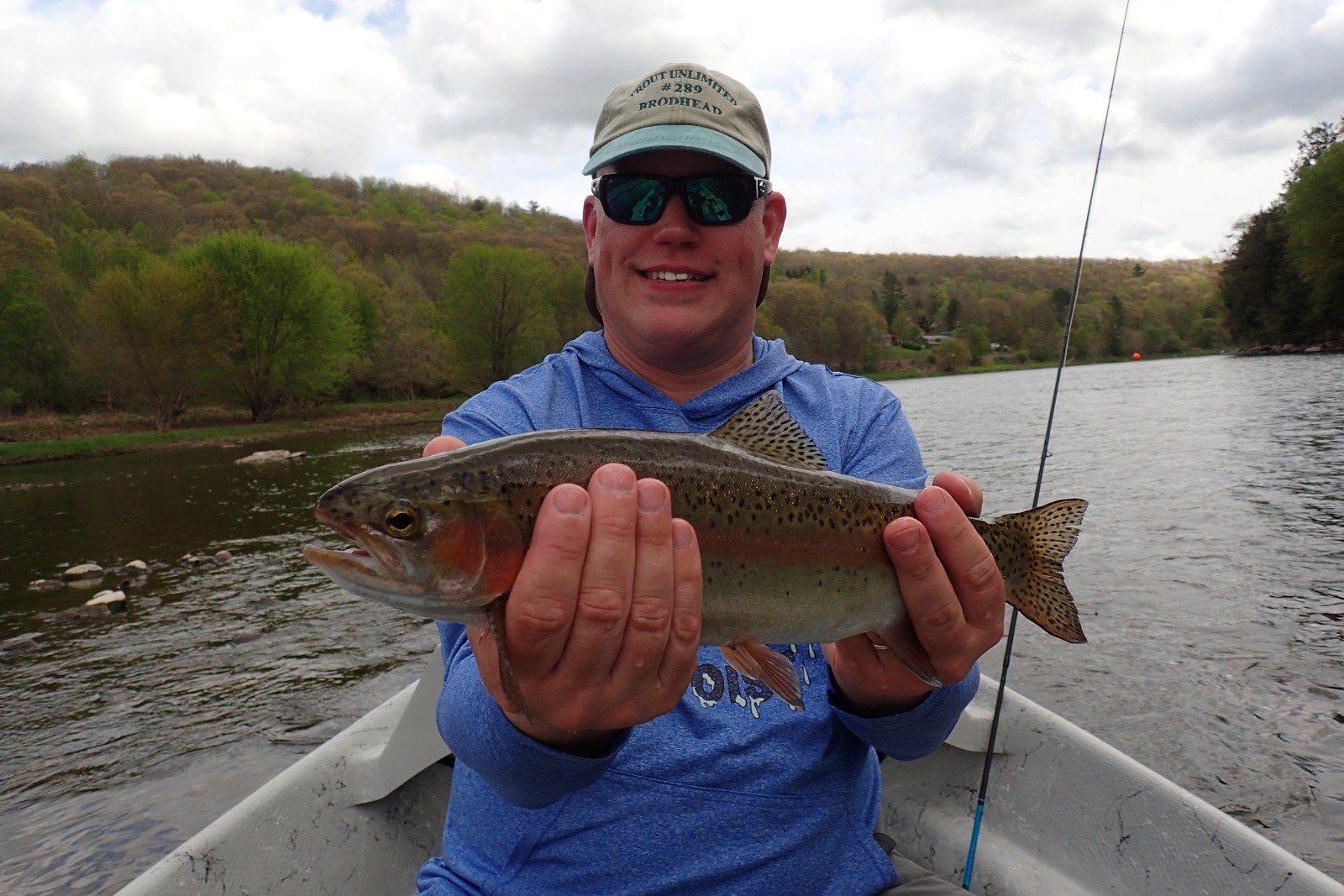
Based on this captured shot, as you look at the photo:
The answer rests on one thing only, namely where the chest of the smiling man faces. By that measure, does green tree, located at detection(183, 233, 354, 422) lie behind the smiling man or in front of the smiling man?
behind

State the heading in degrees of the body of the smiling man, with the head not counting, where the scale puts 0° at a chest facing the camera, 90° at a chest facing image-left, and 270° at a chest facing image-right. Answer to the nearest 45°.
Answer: approximately 0°

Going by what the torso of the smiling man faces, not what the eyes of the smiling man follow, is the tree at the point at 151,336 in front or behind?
behind

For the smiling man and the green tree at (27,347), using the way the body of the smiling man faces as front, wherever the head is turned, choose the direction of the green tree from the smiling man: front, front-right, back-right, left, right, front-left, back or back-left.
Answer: back-right
